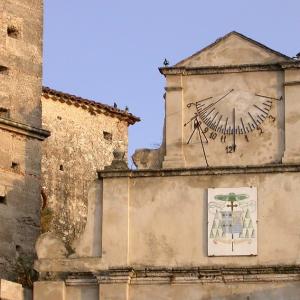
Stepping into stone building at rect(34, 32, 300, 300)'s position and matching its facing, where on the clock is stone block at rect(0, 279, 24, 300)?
The stone block is roughly at 3 o'clock from the stone building.

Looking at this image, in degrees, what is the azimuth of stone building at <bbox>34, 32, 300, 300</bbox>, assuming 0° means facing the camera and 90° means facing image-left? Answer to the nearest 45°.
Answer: approximately 0°
